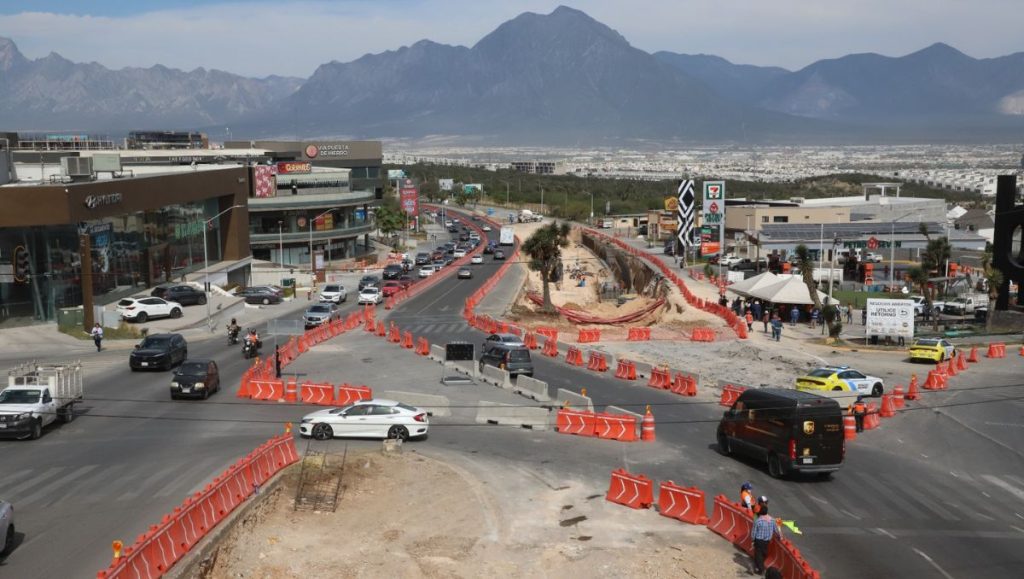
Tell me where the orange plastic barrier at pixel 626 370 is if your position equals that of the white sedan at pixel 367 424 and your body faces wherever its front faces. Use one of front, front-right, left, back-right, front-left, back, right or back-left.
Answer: back-right

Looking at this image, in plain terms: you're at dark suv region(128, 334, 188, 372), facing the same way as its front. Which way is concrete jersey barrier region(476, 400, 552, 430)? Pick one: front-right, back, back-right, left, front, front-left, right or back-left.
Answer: left

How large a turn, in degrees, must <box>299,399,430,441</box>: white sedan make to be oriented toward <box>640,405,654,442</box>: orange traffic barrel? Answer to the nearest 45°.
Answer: approximately 180°

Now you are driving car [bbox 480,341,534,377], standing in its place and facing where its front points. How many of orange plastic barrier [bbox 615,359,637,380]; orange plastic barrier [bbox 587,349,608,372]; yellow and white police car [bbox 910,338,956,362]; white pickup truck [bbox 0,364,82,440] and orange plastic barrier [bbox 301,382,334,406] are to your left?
2

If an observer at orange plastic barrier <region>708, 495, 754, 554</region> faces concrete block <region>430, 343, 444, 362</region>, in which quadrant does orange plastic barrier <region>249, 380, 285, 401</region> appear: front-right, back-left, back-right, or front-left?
front-left

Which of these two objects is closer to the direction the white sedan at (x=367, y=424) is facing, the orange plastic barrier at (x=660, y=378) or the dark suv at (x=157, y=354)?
the dark suv

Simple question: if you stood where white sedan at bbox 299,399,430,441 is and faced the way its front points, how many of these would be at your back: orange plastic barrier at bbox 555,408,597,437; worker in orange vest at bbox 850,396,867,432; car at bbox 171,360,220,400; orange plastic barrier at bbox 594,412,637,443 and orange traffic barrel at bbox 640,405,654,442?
4

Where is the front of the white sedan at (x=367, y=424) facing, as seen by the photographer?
facing to the left of the viewer
